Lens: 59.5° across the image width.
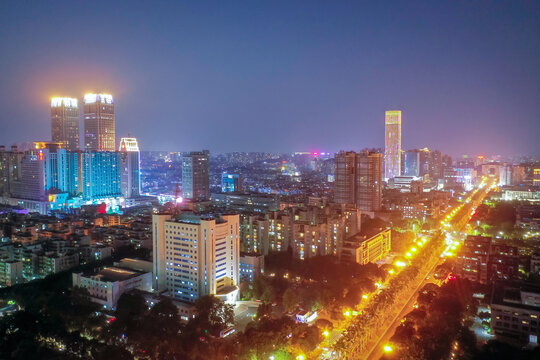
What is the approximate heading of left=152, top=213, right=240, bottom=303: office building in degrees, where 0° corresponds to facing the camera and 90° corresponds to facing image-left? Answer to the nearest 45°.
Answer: approximately 315°

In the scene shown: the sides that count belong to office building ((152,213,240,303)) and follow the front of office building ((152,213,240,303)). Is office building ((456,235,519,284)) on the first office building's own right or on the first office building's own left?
on the first office building's own left

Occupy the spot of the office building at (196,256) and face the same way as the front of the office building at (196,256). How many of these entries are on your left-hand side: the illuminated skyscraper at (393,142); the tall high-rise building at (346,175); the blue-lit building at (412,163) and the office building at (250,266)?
4

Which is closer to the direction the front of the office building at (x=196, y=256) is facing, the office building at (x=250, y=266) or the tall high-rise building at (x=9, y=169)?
the office building

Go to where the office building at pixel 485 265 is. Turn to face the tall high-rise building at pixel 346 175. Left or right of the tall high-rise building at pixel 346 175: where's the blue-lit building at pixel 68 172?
left

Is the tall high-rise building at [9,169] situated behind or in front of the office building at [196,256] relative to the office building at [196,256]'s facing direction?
behind

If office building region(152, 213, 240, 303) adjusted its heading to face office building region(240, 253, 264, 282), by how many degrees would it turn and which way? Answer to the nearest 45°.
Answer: approximately 90° to its left

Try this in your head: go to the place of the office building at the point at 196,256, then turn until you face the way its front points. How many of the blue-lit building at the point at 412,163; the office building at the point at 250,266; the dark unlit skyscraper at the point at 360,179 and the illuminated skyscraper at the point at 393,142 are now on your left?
4

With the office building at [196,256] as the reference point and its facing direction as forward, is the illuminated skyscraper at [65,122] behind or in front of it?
behind
